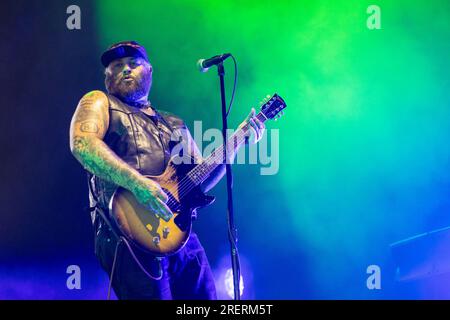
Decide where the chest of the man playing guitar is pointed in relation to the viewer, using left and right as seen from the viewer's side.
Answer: facing the viewer and to the right of the viewer
